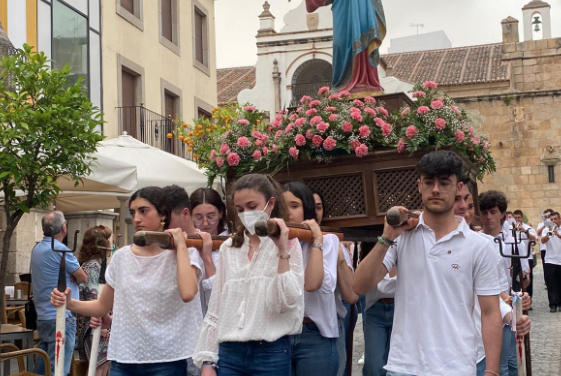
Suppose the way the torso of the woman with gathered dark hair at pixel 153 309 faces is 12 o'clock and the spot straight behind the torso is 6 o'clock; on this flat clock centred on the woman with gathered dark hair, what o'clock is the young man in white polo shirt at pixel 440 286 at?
The young man in white polo shirt is roughly at 10 o'clock from the woman with gathered dark hair.

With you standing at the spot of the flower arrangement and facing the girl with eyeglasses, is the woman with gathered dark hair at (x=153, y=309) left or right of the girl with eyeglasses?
left

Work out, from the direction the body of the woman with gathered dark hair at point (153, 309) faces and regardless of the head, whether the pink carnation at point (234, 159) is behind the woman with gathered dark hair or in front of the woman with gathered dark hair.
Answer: behind

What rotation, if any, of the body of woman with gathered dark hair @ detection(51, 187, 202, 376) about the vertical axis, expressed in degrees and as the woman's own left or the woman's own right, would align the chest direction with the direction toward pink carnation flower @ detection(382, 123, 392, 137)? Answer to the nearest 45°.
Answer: approximately 135° to the woman's own left

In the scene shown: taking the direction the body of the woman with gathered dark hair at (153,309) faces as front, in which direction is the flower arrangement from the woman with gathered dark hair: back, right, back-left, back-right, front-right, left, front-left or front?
back-left

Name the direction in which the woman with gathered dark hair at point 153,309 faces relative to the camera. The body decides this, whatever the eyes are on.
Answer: toward the camera

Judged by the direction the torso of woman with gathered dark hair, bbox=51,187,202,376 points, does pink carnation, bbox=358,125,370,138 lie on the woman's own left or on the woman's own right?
on the woman's own left

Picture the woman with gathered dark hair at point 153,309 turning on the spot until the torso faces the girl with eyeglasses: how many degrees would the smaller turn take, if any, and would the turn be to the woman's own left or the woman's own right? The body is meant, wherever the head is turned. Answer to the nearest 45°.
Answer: approximately 180°

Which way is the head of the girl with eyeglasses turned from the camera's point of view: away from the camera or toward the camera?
toward the camera

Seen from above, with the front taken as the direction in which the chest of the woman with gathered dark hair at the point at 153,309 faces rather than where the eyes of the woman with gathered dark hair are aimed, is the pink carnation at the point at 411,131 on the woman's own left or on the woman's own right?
on the woman's own left
